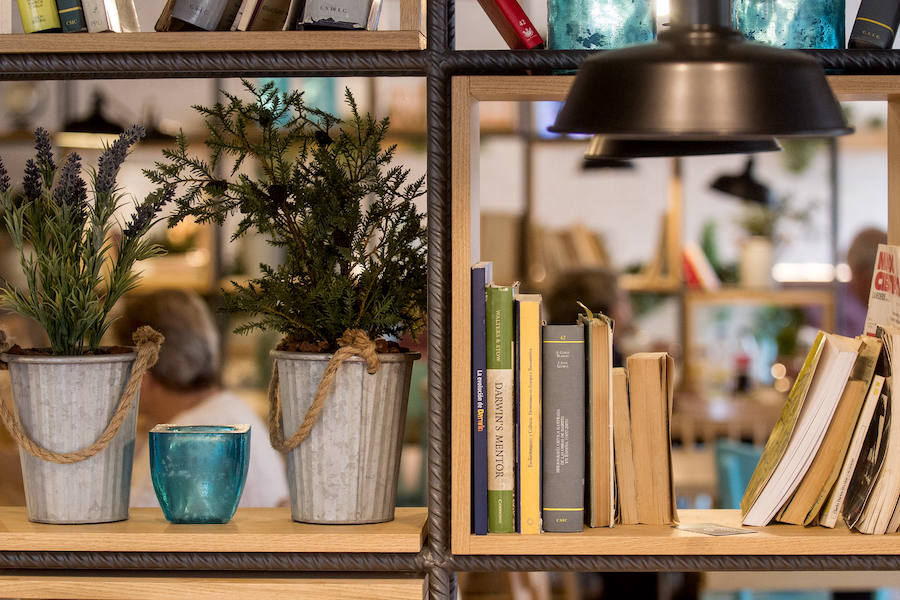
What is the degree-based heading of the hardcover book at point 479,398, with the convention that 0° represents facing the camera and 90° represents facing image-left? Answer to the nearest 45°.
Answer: approximately 270°

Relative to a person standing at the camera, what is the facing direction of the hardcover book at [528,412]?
facing to the right of the viewer

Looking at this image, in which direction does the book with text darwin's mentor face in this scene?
to the viewer's right
